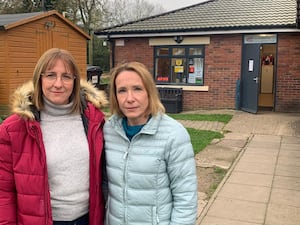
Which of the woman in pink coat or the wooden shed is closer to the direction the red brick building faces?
the woman in pink coat

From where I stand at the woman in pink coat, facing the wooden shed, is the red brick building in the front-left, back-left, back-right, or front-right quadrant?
front-right

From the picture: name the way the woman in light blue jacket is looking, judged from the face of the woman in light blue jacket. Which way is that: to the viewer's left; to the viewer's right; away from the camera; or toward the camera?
toward the camera

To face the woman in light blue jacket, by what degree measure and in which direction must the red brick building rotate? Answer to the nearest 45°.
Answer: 0° — it already faces them

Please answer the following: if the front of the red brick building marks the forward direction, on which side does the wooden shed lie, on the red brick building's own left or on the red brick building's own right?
on the red brick building's own right

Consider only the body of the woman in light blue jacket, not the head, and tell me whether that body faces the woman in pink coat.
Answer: no

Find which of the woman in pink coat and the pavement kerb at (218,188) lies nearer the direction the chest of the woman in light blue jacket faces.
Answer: the woman in pink coat

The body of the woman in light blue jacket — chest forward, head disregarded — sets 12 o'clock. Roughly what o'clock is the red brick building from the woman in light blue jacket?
The red brick building is roughly at 5 o'clock from the woman in light blue jacket.

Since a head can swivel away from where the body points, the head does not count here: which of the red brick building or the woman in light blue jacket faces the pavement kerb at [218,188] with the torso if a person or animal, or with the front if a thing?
the red brick building

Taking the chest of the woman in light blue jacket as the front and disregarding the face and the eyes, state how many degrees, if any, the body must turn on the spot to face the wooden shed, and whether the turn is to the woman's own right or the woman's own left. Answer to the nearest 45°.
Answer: approximately 135° to the woman's own right

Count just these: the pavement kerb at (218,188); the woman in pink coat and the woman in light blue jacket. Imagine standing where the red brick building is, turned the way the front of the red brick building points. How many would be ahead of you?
3

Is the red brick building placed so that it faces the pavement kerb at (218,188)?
yes

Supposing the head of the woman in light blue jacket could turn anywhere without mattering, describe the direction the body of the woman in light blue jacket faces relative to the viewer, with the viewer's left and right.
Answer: facing the viewer and to the left of the viewer

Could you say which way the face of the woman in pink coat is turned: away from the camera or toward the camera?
toward the camera

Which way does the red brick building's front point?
toward the camera

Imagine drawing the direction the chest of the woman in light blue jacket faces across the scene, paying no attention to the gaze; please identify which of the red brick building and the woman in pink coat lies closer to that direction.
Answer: the woman in pink coat

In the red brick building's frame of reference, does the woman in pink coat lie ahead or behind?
ahead

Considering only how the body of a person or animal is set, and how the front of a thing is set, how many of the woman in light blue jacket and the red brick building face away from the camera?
0
